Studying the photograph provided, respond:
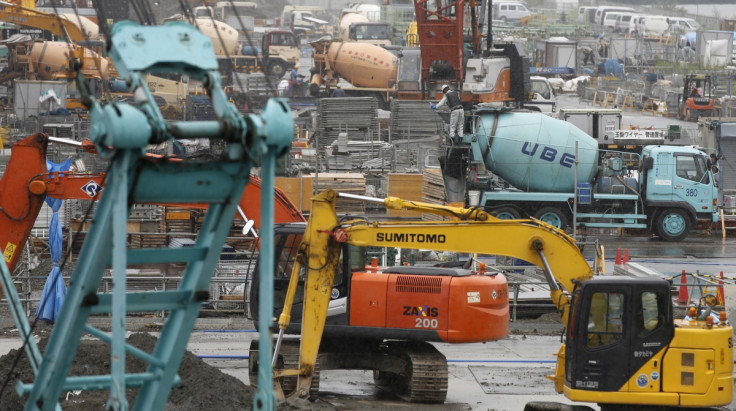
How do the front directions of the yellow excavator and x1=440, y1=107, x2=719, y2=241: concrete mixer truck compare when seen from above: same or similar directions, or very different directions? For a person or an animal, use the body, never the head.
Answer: very different directions

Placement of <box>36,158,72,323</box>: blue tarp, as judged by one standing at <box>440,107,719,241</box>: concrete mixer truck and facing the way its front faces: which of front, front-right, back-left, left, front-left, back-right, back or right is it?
back-right

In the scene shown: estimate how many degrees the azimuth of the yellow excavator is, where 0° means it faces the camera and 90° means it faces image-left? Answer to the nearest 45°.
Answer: approximately 90°

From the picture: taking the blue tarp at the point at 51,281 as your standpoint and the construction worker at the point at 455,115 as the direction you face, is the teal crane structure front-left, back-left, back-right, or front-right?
back-right

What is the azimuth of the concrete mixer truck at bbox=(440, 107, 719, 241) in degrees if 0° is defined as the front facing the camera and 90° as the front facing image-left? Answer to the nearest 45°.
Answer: approximately 270°

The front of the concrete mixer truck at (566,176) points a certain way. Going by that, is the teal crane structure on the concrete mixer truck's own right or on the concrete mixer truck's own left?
on the concrete mixer truck's own right

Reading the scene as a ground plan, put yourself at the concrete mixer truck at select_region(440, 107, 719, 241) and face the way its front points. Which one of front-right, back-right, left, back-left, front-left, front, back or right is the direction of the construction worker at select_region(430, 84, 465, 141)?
back

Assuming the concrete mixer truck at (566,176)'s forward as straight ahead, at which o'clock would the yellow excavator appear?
The yellow excavator is roughly at 3 o'clock from the concrete mixer truck.

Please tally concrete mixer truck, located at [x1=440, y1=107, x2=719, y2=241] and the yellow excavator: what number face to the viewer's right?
1

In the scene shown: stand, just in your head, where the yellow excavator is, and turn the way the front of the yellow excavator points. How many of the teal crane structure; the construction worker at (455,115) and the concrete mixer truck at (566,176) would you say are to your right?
2

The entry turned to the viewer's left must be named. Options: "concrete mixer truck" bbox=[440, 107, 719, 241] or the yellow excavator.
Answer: the yellow excavator
